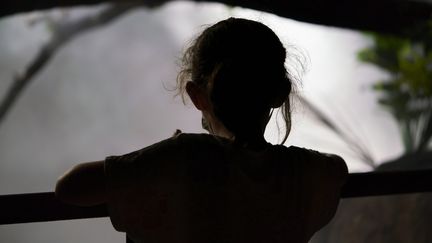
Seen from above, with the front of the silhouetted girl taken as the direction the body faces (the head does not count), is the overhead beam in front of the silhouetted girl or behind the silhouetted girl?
in front

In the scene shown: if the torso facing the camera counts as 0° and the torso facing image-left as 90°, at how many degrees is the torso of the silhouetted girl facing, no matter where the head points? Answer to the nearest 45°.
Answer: approximately 180°

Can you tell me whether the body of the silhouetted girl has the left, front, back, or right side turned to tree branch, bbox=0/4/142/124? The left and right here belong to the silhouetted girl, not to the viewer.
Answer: front
